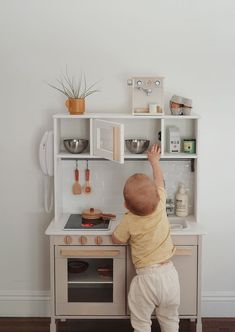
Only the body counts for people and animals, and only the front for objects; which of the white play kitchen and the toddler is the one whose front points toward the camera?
the white play kitchen

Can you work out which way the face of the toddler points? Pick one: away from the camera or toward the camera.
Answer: away from the camera

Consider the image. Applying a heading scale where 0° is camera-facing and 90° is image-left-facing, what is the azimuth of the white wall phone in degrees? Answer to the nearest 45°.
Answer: approximately 90°

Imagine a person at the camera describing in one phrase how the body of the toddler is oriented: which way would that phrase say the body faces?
away from the camera

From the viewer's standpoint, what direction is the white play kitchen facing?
toward the camera

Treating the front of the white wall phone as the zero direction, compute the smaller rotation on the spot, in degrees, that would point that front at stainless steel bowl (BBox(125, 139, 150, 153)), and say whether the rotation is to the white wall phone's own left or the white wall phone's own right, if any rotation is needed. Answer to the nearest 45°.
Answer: approximately 180°

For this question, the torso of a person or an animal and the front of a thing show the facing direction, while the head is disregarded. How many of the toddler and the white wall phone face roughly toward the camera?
0

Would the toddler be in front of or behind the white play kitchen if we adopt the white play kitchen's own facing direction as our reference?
in front

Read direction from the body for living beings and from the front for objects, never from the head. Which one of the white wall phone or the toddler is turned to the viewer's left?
the white wall phone

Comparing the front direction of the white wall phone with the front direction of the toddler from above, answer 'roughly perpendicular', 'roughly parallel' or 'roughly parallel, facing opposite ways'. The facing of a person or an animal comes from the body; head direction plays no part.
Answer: roughly perpendicular
